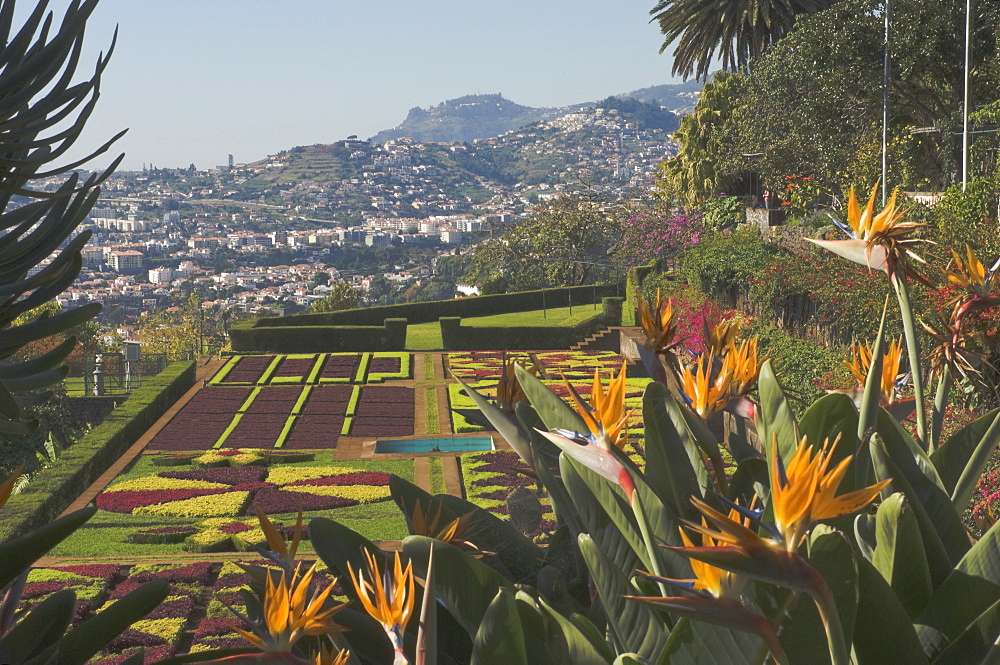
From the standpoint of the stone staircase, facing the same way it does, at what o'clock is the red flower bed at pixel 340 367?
The red flower bed is roughly at 11 o'clock from the stone staircase.

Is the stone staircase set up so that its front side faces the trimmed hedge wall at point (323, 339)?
yes

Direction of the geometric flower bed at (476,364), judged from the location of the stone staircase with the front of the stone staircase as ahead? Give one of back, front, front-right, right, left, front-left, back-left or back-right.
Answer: front-left

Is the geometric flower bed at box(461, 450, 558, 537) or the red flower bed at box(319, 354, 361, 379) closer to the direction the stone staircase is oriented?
the red flower bed

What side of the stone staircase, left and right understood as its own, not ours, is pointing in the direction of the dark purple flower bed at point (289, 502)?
left

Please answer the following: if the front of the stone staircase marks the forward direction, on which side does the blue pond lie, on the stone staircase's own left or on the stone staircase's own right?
on the stone staircase's own left

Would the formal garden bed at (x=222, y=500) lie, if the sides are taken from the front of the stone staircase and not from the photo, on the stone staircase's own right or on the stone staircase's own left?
on the stone staircase's own left

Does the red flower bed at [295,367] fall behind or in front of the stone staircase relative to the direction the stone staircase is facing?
in front

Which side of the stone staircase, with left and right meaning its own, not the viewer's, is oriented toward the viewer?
left

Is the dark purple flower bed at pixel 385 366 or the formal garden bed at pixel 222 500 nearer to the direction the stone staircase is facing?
the dark purple flower bed

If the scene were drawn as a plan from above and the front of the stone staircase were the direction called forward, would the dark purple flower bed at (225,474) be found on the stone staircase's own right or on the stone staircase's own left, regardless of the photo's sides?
on the stone staircase's own left

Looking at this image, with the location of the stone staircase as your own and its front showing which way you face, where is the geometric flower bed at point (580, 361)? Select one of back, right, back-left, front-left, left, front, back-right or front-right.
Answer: left

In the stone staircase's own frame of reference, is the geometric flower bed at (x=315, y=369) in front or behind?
in front
